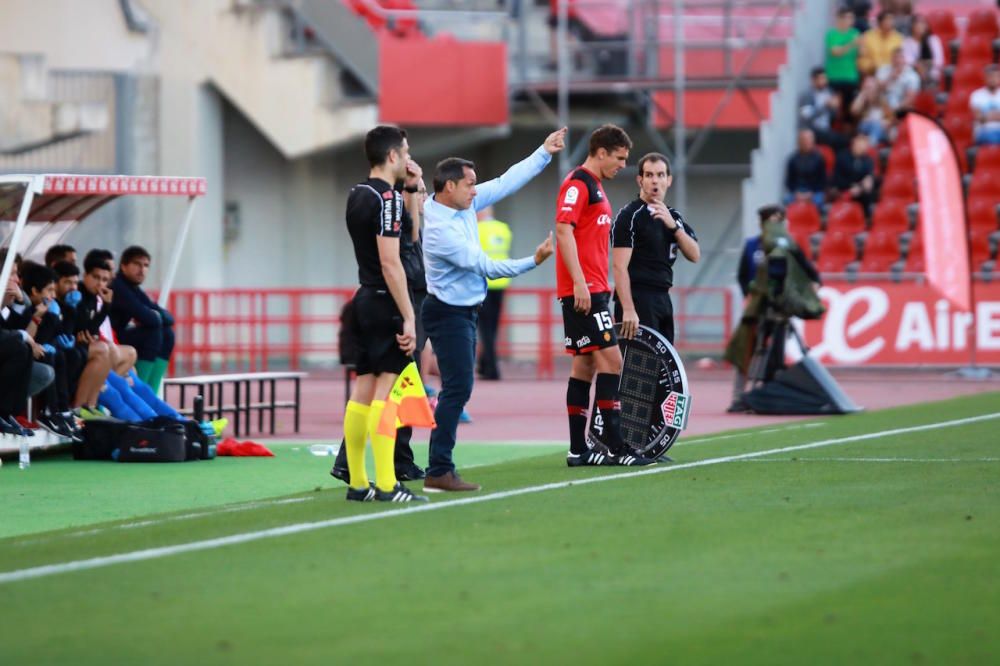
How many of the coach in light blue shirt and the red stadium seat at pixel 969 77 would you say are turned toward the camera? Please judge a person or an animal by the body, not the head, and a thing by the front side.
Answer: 1

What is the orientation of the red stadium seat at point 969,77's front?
toward the camera

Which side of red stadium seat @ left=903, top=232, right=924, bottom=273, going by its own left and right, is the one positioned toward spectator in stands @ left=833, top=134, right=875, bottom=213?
right

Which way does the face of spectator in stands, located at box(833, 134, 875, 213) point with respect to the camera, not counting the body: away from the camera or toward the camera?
toward the camera

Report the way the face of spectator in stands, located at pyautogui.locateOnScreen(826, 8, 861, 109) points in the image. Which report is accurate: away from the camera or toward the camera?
toward the camera

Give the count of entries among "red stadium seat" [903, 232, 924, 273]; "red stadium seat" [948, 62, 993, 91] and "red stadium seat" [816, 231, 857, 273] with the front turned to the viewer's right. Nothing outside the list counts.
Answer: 0

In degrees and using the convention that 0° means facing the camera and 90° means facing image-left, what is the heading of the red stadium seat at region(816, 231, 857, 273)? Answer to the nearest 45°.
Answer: approximately 45°

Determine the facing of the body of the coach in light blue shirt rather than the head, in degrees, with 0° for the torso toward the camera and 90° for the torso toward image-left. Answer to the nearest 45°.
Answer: approximately 270°

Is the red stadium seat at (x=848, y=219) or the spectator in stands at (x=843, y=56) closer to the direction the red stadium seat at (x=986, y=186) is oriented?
the red stadium seat

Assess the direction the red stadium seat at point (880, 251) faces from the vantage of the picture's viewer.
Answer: facing the viewer and to the left of the viewer

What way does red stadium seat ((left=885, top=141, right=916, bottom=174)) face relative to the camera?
toward the camera
